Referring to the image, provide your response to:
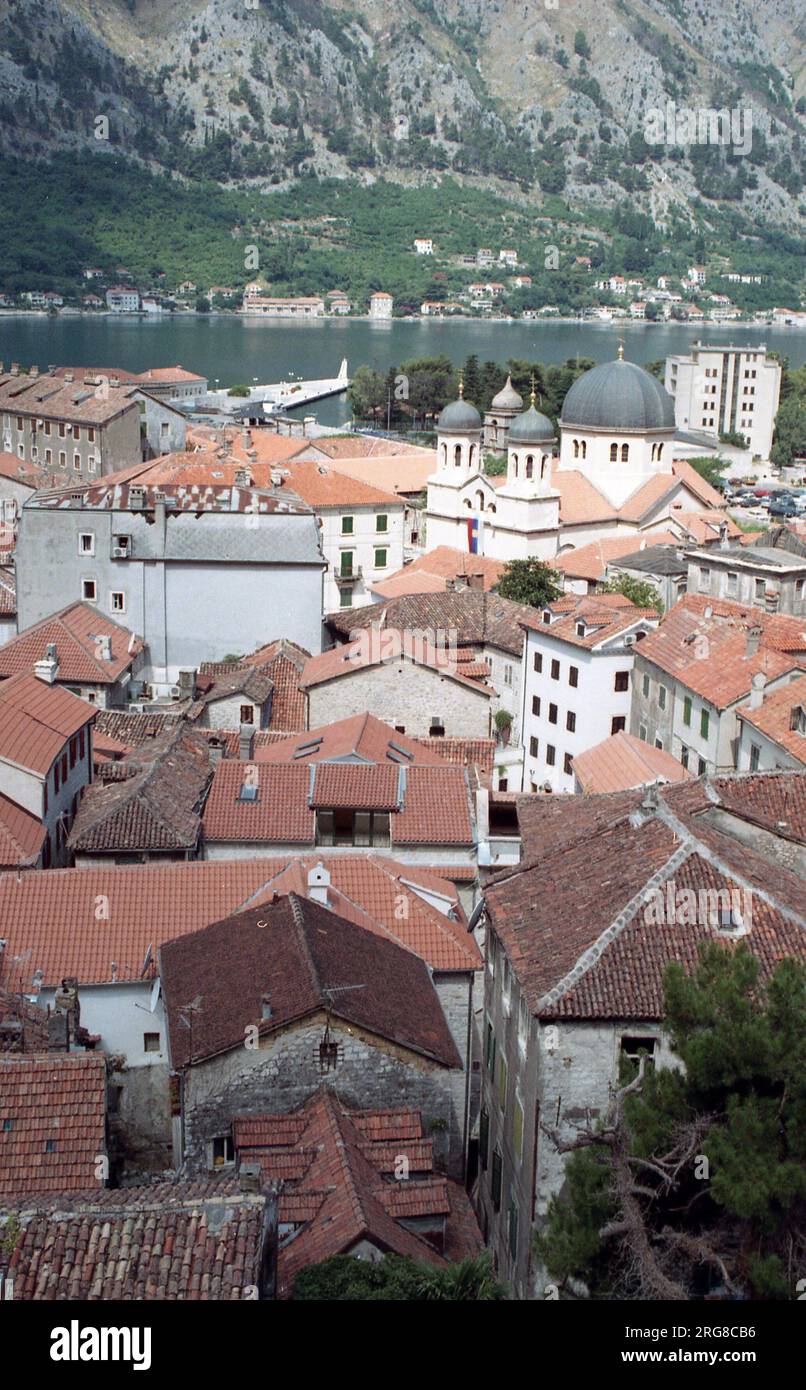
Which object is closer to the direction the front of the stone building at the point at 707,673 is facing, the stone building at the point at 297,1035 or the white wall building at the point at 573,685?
the stone building

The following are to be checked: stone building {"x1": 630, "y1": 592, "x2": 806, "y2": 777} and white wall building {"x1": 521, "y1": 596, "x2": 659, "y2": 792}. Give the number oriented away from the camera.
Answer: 0

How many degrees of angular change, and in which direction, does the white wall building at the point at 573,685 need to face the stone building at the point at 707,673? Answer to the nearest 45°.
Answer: approximately 90° to its left

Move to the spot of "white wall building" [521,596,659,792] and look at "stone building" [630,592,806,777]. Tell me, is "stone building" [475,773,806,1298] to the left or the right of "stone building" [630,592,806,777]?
right

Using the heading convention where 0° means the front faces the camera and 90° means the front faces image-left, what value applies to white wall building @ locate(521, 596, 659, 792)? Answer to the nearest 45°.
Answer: approximately 45°

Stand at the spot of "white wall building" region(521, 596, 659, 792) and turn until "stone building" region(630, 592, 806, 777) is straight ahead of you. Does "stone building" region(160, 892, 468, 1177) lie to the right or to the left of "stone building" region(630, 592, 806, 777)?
right

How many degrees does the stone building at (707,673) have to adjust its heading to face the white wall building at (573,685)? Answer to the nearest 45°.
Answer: approximately 90° to its right

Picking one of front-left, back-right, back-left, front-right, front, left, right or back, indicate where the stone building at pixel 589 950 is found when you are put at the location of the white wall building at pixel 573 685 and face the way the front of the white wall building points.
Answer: front-left

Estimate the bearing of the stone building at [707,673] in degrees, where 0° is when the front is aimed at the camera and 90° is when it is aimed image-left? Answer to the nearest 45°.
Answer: approximately 45°

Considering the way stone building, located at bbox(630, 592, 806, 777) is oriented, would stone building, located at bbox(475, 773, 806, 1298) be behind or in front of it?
in front
